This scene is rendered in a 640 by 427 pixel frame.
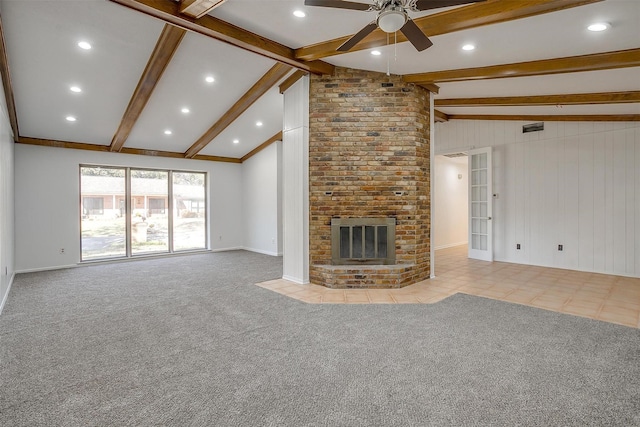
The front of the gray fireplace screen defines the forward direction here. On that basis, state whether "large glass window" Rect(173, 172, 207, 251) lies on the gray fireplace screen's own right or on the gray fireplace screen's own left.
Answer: on the gray fireplace screen's own right

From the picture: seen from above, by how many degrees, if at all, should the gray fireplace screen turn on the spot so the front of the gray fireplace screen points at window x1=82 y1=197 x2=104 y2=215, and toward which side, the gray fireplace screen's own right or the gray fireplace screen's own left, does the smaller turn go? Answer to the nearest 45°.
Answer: approximately 90° to the gray fireplace screen's own right

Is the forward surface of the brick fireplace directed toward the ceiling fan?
yes

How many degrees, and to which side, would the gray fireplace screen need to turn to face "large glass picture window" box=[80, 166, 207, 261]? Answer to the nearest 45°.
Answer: approximately 135° to its right

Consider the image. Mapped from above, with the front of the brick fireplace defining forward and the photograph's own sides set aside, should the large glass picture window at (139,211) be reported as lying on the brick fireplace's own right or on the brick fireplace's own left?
on the brick fireplace's own right

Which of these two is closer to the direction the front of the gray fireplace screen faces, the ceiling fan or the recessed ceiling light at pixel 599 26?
the ceiling fan

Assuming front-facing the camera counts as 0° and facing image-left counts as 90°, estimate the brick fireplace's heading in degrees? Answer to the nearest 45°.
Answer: approximately 0°

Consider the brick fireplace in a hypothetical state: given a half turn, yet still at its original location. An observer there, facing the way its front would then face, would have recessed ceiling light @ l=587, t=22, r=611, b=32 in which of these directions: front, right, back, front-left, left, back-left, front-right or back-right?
back-right

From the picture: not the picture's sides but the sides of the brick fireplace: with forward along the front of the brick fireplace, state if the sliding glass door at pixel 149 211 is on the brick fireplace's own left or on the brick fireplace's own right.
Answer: on the brick fireplace's own right

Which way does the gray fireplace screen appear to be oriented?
toward the camera

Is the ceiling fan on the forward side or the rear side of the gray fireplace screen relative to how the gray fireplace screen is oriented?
on the forward side

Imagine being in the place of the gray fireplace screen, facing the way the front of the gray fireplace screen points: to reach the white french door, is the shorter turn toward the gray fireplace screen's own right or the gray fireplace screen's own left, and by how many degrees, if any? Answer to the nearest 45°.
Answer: approximately 135° to the gray fireplace screen's own left

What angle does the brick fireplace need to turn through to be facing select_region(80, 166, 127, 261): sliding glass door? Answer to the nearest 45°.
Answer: approximately 90° to its right

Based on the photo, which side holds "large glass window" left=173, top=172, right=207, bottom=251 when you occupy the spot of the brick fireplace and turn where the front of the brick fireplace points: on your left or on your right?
on your right
